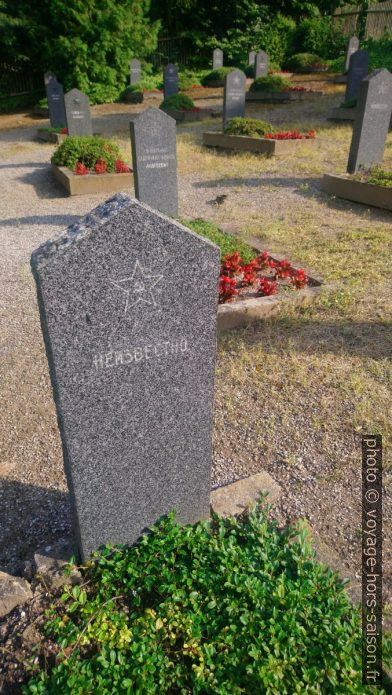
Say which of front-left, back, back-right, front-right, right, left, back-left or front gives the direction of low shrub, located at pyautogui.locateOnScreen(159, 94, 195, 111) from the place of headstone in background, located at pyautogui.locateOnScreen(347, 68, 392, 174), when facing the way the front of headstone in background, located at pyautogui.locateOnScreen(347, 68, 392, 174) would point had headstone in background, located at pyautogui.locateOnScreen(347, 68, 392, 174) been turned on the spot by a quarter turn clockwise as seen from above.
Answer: right

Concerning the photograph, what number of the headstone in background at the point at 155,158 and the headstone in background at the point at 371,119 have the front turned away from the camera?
0

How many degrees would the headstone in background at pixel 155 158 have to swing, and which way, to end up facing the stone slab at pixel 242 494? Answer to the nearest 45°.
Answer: approximately 45° to its right

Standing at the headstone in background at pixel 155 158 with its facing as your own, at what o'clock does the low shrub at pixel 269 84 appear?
The low shrub is roughly at 8 o'clock from the headstone in background.

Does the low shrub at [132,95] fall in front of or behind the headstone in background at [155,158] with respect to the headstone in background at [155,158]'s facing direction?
behind

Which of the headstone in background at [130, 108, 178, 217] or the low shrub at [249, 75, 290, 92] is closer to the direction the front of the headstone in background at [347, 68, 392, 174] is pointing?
the headstone in background

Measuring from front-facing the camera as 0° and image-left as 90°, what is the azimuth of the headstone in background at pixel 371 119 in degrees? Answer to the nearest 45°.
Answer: approximately 315°

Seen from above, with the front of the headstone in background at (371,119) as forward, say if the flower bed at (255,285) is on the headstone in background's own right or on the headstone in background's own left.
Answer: on the headstone in background's own right

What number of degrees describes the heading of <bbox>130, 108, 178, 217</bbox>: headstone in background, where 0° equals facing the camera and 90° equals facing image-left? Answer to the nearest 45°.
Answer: approximately 315°

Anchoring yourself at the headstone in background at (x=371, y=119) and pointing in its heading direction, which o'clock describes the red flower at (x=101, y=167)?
The red flower is roughly at 4 o'clock from the headstone in background.

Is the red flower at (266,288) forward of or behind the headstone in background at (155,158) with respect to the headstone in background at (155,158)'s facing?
forward

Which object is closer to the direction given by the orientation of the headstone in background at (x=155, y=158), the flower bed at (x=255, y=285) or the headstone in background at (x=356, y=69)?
the flower bed
